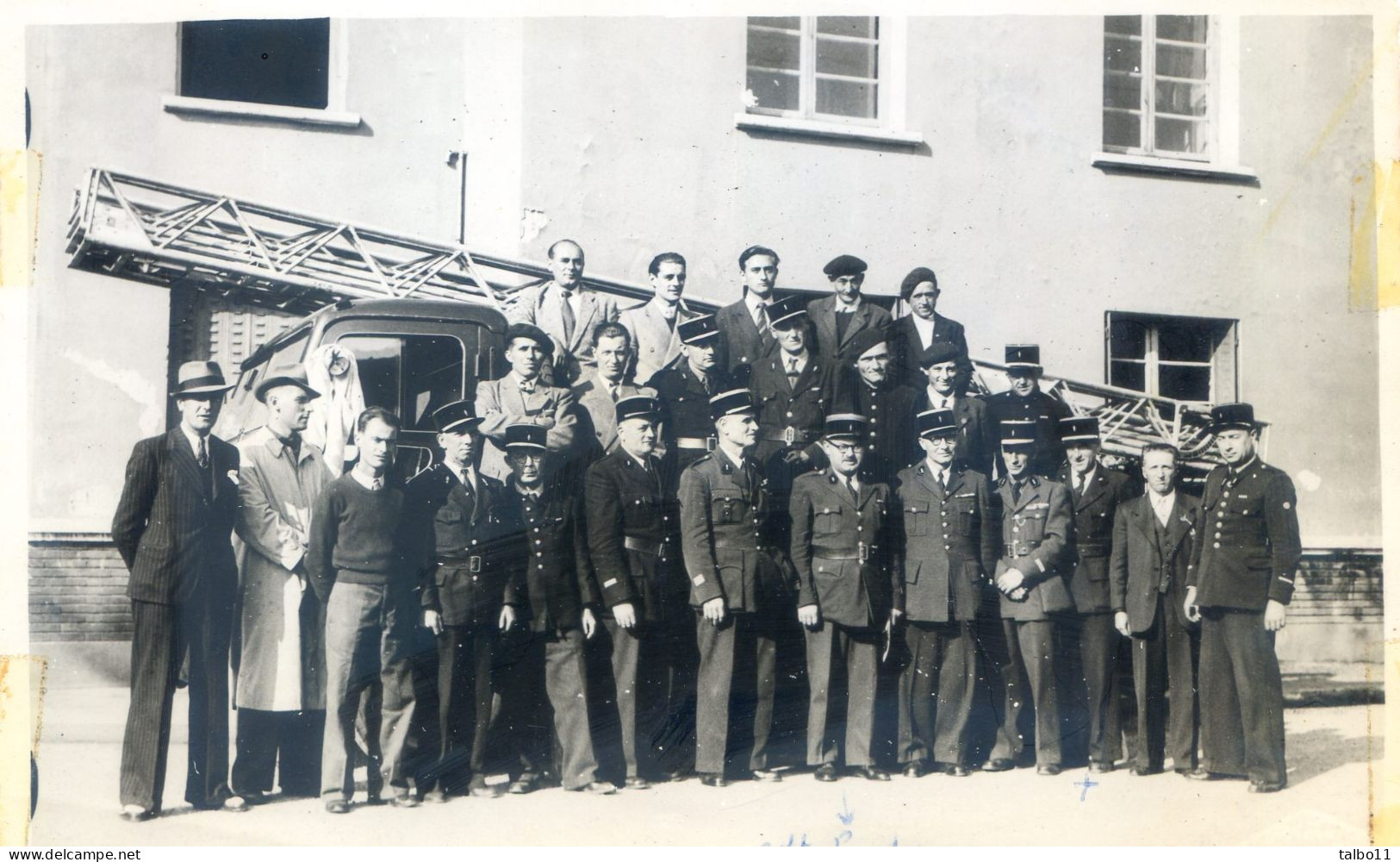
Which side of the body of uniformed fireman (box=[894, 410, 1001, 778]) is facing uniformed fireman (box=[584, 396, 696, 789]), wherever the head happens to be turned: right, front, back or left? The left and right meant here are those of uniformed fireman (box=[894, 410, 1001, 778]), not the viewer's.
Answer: right

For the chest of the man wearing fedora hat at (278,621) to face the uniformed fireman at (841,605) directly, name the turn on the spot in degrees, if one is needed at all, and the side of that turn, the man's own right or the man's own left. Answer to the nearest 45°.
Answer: approximately 45° to the man's own left

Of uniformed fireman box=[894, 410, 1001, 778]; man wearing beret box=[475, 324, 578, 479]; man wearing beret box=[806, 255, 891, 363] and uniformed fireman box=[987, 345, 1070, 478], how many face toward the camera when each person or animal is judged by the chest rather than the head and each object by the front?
4

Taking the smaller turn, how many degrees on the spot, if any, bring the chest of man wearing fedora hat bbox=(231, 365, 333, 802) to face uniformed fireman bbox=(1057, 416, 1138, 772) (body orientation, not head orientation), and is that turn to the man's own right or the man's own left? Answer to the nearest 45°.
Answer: approximately 45° to the man's own left

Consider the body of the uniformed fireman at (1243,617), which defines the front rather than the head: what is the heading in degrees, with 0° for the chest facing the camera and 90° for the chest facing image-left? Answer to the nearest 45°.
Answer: approximately 45°

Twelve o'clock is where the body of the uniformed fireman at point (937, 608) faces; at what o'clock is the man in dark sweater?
The man in dark sweater is roughly at 2 o'clock from the uniformed fireman.

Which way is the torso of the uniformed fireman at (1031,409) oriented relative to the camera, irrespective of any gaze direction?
toward the camera

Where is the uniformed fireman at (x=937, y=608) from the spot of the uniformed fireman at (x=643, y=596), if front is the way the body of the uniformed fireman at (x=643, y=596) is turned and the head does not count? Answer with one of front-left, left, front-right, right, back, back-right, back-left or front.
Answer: front-left
